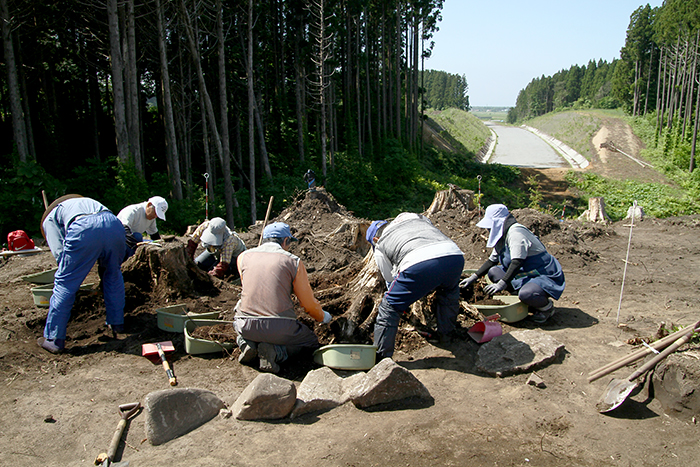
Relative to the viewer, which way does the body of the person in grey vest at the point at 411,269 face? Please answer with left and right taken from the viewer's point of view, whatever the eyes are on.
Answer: facing away from the viewer and to the left of the viewer

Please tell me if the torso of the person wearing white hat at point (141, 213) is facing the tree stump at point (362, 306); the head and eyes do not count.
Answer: yes

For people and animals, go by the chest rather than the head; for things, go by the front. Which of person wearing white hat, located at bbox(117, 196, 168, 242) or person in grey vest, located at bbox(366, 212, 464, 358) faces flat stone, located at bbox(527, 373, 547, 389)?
the person wearing white hat

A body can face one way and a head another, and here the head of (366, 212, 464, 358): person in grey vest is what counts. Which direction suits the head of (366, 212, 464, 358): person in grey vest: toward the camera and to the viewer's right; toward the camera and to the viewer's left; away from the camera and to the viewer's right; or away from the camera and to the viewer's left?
away from the camera and to the viewer's left

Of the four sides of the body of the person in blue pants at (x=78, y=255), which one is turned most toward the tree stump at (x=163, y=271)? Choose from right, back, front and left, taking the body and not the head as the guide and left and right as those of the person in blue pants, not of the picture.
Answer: right

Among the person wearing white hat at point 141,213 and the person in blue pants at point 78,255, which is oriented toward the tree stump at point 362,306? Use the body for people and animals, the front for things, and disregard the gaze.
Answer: the person wearing white hat

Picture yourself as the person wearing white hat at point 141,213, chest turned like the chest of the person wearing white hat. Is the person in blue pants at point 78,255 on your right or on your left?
on your right

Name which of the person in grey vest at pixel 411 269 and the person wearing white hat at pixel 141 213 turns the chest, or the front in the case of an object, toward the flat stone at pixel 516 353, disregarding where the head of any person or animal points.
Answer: the person wearing white hat

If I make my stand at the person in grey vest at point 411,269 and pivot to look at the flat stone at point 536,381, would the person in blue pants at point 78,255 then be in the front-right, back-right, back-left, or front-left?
back-right

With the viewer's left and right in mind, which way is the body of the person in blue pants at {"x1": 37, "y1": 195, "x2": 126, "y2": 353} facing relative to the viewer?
facing away from the viewer and to the left of the viewer

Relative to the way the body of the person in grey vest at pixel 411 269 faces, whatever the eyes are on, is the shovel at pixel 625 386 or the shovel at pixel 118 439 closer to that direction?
the shovel at pixel 118 439

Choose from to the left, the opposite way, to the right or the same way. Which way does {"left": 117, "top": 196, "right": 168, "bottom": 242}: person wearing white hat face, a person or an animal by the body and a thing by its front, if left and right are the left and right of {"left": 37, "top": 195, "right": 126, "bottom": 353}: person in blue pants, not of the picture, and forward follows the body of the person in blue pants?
the opposite way
